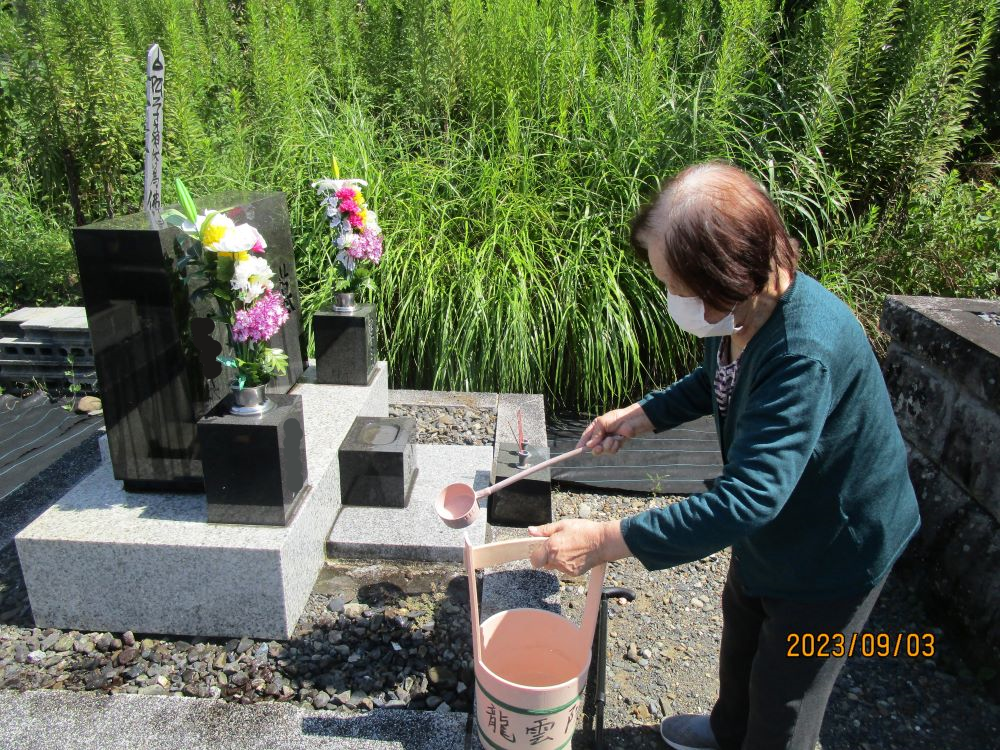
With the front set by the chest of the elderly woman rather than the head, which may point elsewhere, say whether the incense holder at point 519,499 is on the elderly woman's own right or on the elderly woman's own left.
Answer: on the elderly woman's own right

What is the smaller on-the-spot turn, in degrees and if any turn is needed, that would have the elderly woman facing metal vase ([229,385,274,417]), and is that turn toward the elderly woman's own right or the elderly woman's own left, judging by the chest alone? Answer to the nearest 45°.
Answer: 0° — they already face it

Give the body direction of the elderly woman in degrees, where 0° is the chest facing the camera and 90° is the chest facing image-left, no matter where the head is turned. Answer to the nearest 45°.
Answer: approximately 90°

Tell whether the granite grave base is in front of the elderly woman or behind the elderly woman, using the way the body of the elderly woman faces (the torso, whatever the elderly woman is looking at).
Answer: in front

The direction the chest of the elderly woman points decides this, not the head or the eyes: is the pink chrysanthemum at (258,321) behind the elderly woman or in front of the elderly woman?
in front

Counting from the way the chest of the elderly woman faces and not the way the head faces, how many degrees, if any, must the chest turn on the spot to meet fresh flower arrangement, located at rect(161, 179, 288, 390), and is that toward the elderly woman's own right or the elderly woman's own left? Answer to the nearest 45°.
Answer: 0° — they already face it
